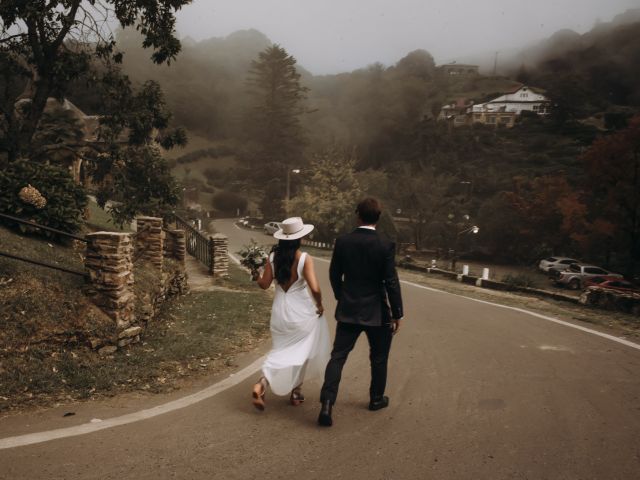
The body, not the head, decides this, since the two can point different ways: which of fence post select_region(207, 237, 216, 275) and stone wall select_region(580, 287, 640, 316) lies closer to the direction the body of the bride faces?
the fence post

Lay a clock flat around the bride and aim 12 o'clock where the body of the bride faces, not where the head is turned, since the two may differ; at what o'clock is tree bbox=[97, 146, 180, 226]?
The tree is roughly at 11 o'clock from the bride.

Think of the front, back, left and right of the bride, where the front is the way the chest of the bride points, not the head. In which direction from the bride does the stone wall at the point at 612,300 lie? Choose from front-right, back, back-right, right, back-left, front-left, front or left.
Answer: front-right

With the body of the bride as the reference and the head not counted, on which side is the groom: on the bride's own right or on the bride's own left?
on the bride's own right

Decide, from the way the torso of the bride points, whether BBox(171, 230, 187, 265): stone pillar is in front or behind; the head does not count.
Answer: in front

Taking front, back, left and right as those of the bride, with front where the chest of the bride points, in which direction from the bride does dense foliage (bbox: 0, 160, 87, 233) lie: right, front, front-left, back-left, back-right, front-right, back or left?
front-left

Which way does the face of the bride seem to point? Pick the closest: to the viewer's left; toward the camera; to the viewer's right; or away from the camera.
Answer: away from the camera

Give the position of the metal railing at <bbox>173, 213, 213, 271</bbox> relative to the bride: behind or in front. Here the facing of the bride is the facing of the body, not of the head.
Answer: in front

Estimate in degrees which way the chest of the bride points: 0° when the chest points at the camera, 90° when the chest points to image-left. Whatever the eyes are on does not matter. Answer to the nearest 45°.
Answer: approximately 180°

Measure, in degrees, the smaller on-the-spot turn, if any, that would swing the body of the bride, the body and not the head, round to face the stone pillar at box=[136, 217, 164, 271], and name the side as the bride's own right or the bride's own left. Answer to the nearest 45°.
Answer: approximately 45° to the bride's own left

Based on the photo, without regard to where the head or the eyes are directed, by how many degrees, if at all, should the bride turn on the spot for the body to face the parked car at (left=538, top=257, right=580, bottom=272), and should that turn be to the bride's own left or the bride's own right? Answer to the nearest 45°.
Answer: approximately 45° to the bride's own right

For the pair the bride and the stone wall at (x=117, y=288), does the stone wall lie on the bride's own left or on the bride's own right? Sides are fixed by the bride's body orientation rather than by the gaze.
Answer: on the bride's own left

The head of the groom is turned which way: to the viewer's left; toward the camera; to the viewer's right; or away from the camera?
away from the camera
